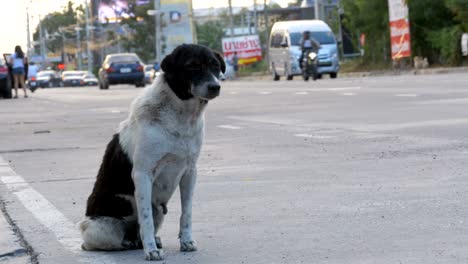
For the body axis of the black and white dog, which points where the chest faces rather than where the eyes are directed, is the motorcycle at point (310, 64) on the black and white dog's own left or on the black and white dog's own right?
on the black and white dog's own left

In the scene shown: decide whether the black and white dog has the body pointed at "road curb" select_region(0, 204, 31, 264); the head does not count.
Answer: no

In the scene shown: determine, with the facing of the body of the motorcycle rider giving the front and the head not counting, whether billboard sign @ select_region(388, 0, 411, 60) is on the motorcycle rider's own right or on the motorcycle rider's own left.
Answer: on the motorcycle rider's own left

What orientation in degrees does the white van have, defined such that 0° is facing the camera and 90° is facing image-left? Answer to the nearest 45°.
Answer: approximately 315°

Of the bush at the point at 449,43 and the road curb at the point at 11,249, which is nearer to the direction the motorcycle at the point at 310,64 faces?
the road curb

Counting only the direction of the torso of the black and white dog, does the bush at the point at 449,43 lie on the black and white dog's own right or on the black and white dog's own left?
on the black and white dog's own left

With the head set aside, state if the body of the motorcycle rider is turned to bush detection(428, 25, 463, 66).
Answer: no

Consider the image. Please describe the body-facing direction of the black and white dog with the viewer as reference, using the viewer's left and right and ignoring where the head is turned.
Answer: facing the viewer and to the right of the viewer

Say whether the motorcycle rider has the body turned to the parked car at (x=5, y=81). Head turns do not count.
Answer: no

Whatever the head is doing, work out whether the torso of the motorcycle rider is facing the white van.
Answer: no

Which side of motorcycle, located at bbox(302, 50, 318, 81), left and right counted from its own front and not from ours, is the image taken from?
front

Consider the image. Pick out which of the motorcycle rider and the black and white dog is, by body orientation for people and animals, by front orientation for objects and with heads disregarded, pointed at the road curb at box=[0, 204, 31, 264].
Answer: the motorcycle rider

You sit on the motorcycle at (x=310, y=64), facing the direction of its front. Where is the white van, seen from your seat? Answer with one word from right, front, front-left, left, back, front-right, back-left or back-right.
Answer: back

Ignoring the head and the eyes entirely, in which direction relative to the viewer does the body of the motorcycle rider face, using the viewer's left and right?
facing the viewer

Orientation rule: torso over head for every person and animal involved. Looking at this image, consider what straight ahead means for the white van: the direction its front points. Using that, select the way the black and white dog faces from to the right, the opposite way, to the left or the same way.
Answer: the same way

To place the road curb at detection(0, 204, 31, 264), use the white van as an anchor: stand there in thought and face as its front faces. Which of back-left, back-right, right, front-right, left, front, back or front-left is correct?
front-right
